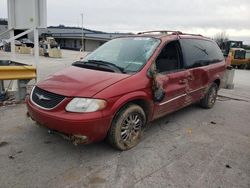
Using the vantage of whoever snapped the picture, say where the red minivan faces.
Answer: facing the viewer and to the left of the viewer
